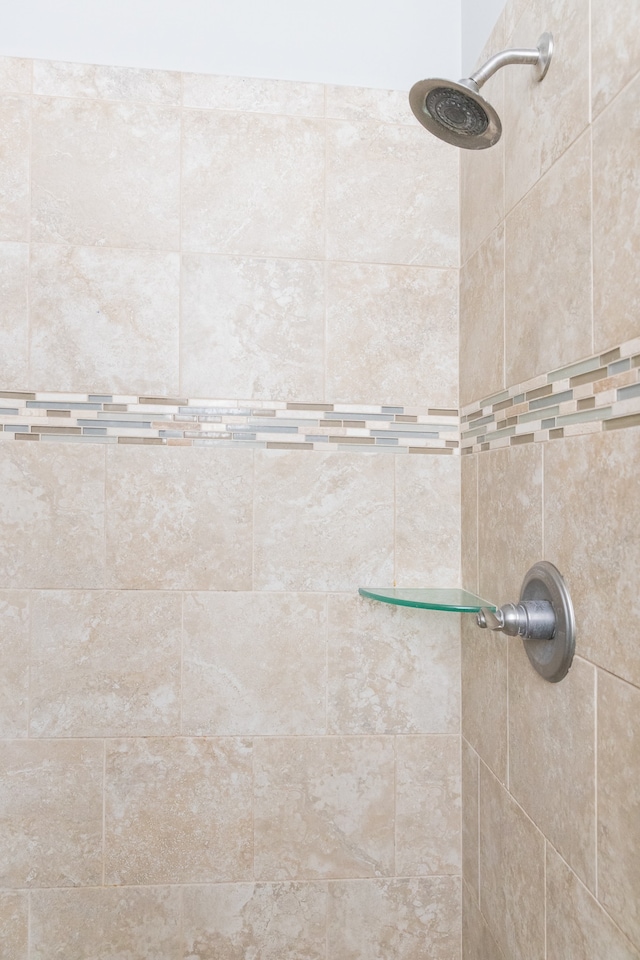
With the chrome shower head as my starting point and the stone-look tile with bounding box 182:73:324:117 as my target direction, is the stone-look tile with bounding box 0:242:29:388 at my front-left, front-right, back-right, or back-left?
front-left

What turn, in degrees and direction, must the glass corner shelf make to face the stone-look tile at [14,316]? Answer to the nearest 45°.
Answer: approximately 45° to its right

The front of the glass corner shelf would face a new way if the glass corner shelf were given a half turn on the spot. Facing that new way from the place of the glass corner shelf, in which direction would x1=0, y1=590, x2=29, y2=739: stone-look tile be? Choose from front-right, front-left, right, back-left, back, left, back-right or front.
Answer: back-left

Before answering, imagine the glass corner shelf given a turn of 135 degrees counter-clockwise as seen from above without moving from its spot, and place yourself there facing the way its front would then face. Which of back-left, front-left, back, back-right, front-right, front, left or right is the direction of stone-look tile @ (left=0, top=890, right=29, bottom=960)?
back

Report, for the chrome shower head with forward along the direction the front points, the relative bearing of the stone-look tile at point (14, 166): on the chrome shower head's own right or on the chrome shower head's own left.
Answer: on the chrome shower head's own right

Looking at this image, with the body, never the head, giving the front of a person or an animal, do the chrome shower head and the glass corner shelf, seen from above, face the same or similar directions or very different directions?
same or similar directions

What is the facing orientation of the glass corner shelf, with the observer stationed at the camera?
facing the viewer and to the left of the viewer

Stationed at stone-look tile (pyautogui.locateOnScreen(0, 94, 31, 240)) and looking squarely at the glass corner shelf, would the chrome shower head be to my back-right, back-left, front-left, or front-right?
front-right

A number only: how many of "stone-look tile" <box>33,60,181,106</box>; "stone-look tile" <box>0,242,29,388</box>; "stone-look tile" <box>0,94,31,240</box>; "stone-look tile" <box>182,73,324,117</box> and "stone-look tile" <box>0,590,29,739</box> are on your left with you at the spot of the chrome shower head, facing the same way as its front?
0

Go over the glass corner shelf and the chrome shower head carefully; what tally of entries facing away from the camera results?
0
